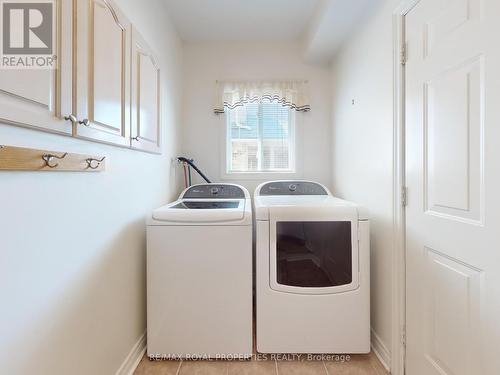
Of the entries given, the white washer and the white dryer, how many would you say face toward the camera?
2

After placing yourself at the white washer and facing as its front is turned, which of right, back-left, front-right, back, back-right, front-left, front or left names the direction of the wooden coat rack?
front-right

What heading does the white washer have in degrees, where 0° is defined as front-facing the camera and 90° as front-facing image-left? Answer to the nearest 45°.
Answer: approximately 0°

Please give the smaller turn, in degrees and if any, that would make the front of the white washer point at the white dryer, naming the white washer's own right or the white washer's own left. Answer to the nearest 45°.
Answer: approximately 90° to the white washer's own left

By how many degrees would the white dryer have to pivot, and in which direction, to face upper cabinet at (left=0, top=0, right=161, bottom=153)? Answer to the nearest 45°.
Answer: approximately 45° to its right

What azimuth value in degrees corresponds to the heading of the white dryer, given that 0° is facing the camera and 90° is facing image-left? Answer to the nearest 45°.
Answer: approximately 0°

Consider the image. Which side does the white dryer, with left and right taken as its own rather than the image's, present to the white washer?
right
